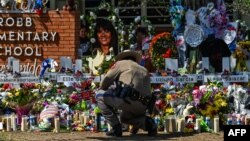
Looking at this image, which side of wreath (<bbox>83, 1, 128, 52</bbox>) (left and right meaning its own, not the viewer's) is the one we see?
front

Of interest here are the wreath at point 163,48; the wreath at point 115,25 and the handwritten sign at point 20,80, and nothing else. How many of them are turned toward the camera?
3

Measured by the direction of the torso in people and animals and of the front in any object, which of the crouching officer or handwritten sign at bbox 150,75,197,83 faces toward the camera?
the handwritten sign

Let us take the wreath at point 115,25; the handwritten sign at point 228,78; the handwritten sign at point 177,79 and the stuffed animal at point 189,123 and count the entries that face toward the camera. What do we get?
4

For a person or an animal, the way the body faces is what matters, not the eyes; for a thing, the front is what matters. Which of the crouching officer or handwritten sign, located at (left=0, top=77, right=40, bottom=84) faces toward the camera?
the handwritten sign

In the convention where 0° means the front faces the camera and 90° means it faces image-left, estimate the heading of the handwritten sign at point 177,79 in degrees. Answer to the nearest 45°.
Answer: approximately 0°

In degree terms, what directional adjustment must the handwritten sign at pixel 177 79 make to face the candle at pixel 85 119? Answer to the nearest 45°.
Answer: approximately 45° to its right

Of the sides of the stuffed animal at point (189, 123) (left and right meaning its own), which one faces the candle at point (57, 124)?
right

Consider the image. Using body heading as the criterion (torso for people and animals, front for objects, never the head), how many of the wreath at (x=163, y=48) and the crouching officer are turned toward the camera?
1

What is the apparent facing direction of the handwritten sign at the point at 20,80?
toward the camera

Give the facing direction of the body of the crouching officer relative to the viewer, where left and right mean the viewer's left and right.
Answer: facing away from the viewer and to the left of the viewer

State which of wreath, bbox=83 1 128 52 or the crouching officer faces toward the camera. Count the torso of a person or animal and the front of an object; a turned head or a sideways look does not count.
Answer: the wreath

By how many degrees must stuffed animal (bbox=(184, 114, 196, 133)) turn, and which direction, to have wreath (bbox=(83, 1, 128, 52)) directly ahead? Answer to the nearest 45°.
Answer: approximately 135° to its right

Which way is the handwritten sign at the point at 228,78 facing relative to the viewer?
toward the camera
